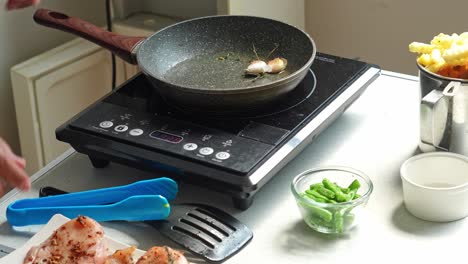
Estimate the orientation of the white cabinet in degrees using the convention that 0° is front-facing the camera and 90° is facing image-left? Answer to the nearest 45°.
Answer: approximately 315°

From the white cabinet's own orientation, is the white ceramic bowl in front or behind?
in front

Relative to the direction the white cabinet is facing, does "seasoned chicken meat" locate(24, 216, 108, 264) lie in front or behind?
in front

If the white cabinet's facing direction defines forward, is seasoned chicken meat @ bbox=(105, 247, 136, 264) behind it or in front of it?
in front
